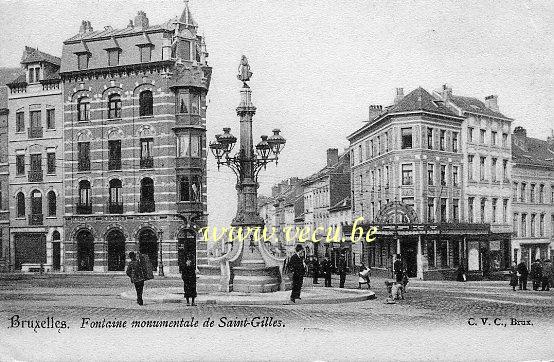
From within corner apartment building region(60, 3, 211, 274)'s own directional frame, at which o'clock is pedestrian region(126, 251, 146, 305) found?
The pedestrian is roughly at 12 o'clock from the corner apartment building.

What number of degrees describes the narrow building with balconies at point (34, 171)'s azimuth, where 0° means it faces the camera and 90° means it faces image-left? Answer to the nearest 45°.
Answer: approximately 0°

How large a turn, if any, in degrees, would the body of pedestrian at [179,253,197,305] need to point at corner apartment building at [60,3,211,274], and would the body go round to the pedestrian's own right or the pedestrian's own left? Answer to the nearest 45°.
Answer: approximately 180°

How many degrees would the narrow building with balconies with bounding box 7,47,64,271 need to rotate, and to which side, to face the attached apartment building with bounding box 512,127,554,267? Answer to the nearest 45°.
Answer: approximately 90° to its left

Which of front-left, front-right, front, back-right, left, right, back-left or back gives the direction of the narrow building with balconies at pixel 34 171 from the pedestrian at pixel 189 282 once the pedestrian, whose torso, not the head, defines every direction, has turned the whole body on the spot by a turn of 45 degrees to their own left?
back
